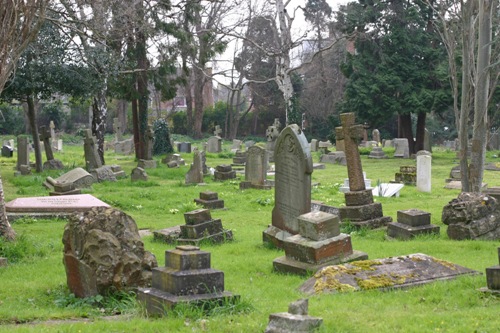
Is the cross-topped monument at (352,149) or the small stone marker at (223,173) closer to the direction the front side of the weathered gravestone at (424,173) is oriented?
the cross-topped monument

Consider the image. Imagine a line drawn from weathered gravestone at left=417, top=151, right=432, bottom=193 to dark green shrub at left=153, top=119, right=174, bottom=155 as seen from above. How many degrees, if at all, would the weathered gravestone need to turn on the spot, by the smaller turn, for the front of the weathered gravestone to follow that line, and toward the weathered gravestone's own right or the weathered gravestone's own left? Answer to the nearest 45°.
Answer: approximately 135° to the weathered gravestone's own right

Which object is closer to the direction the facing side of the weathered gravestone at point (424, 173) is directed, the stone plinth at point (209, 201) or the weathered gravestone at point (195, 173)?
the stone plinth

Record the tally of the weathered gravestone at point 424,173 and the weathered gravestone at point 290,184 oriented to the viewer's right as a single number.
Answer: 0

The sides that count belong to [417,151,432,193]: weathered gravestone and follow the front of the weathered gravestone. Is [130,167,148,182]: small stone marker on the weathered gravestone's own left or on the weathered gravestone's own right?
on the weathered gravestone's own right

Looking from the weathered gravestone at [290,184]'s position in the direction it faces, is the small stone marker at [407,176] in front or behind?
behind

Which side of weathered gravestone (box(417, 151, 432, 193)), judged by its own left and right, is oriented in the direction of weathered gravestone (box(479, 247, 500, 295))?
front

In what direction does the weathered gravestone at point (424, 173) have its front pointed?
toward the camera

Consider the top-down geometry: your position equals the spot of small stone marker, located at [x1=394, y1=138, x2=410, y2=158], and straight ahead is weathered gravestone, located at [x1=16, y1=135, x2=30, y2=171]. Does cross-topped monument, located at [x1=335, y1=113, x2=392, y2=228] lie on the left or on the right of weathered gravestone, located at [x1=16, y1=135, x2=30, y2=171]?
left

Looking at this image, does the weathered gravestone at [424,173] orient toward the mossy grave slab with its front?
yes

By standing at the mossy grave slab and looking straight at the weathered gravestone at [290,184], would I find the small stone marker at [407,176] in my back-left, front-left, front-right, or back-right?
front-right

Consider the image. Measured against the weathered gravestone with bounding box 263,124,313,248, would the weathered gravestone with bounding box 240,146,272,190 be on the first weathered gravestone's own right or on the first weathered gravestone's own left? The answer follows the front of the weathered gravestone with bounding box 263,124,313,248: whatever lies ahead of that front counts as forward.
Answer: on the first weathered gravestone's own right

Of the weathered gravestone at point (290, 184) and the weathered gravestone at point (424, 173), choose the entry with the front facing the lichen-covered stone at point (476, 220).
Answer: the weathered gravestone at point (424, 173)

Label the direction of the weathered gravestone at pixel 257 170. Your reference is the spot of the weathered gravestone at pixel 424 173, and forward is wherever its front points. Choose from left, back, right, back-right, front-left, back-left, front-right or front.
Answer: right

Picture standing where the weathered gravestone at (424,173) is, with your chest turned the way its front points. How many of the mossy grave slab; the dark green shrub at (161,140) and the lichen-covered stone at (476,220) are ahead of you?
2

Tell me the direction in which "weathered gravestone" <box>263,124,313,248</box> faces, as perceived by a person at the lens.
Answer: facing the viewer and to the left of the viewer

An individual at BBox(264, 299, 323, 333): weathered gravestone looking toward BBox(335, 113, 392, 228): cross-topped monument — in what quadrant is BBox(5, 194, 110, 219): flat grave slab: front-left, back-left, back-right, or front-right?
front-left

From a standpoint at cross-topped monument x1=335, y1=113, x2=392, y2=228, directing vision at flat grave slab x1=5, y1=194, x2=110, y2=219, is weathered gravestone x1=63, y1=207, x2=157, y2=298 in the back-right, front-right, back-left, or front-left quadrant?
front-left

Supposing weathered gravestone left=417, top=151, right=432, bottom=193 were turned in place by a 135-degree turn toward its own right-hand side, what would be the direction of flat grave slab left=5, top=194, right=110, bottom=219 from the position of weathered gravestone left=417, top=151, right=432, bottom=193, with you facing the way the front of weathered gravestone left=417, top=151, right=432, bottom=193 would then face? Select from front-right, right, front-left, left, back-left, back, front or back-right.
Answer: left

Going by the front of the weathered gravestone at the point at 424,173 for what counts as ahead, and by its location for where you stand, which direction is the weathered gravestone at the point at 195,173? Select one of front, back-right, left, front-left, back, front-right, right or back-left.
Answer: right
